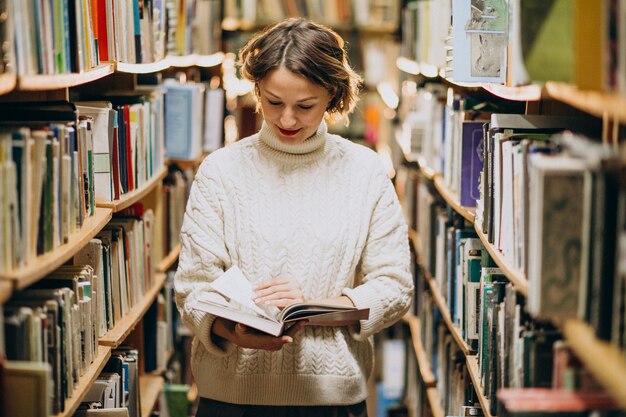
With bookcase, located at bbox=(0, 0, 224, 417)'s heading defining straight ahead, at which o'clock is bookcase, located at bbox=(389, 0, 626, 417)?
bookcase, located at bbox=(389, 0, 626, 417) is roughly at 11 o'clock from bookcase, located at bbox=(0, 0, 224, 417).

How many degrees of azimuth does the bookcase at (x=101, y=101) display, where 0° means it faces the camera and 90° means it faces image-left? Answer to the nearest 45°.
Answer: approximately 315°

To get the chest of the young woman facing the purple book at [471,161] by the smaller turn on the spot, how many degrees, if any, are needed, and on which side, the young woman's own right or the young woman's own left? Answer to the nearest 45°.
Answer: approximately 135° to the young woman's own left
